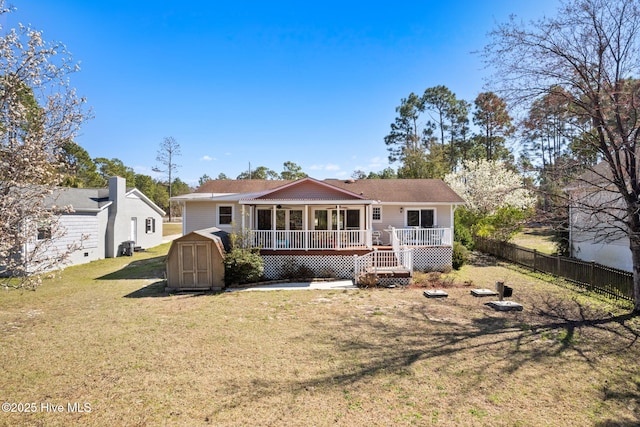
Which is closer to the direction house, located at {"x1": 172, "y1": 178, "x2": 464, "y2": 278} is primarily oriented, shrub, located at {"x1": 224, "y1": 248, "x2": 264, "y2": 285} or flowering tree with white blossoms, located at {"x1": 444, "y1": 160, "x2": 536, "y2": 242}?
the flowering tree with white blossoms

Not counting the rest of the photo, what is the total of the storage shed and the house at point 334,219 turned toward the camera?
1

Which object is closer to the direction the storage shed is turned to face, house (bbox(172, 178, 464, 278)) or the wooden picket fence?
the wooden picket fence

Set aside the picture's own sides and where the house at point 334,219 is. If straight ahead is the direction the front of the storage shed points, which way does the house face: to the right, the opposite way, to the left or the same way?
the opposite way

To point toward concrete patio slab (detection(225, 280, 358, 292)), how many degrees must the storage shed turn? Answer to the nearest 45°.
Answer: approximately 90° to its left

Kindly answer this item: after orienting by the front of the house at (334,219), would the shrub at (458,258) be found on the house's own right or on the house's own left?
on the house's own right

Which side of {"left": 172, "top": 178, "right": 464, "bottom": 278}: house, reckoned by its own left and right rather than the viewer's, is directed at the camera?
back

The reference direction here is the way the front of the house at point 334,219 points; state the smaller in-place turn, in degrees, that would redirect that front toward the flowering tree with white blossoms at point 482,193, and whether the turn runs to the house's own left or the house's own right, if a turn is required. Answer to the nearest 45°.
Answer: approximately 45° to the house's own right

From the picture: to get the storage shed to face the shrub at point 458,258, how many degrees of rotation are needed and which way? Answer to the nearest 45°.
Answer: approximately 90° to its left

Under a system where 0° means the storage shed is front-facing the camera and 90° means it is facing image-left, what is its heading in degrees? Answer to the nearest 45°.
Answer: approximately 0°

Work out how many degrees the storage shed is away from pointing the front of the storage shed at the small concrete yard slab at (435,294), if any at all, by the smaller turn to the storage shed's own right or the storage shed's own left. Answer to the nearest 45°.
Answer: approximately 45° to the storage shed's own left

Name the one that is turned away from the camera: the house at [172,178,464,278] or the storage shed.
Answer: the house
